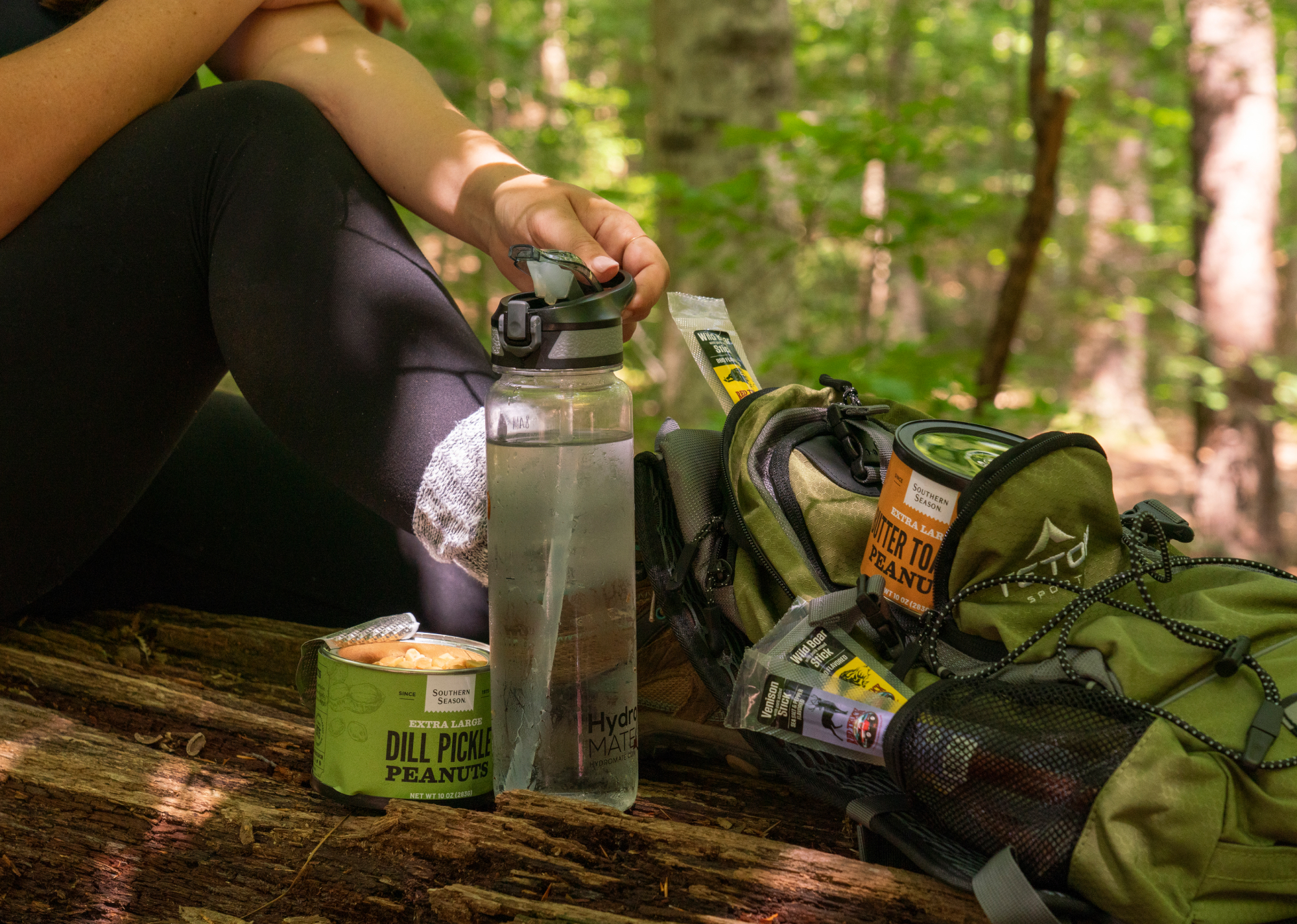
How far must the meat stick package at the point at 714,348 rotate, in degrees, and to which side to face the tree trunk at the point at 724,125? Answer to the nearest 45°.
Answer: approximately 180°

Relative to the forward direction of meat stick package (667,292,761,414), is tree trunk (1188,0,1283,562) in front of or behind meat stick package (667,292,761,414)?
behind

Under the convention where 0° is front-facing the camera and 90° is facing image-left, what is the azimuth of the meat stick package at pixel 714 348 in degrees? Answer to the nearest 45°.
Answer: approximately 0°
